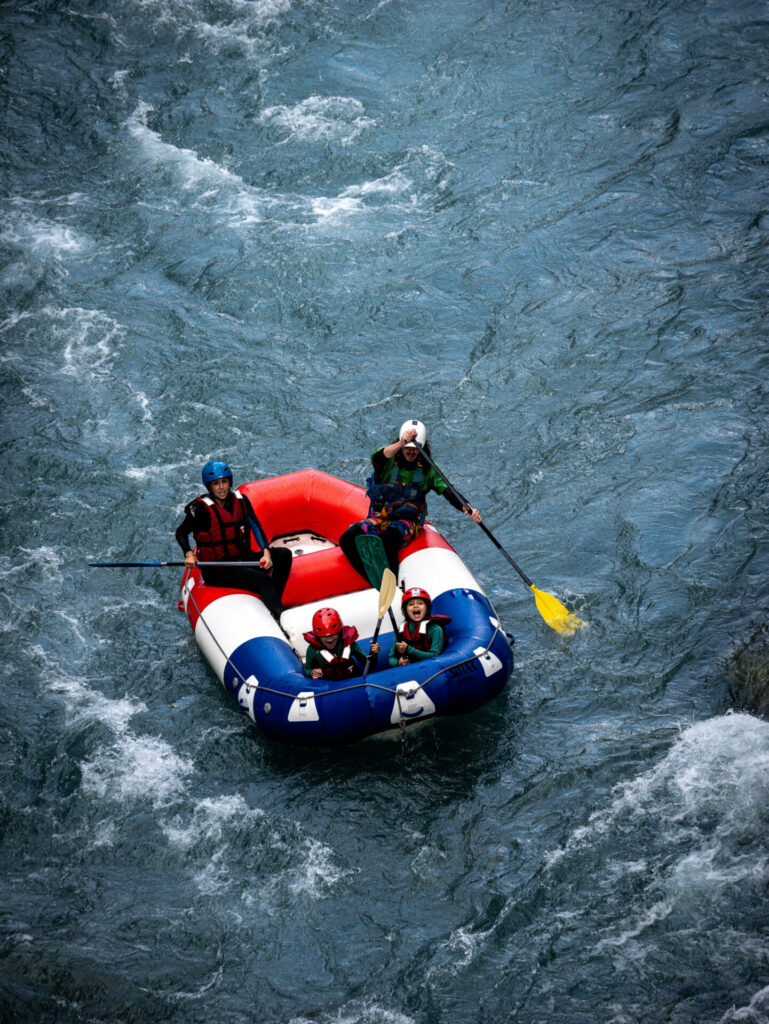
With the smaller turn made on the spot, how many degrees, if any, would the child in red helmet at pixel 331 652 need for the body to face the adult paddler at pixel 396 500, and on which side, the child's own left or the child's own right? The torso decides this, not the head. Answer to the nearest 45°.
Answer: approximately 135° to the child's own left

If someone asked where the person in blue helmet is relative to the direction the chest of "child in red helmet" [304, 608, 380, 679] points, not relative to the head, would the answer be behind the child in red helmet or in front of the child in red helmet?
behind

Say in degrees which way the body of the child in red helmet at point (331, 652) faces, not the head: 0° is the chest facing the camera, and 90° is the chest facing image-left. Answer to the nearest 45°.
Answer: approximately 0°
